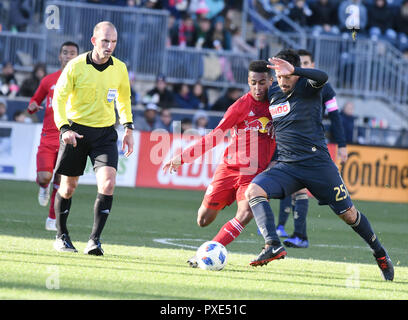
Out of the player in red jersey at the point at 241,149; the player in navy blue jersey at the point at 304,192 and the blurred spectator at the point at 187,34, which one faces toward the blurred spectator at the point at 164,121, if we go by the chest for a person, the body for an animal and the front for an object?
the blurred spectator at the point at 187,34

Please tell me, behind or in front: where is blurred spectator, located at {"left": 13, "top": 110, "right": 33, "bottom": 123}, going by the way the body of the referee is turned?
behind

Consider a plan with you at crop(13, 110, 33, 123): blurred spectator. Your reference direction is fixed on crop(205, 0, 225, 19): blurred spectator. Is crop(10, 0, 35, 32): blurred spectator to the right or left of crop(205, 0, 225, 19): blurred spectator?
left

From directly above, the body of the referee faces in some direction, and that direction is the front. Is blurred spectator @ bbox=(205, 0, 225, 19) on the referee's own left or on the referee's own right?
on the referee's own left

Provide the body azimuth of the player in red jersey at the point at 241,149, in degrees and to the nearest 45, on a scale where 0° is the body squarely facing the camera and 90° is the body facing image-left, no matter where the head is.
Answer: approximately 315°

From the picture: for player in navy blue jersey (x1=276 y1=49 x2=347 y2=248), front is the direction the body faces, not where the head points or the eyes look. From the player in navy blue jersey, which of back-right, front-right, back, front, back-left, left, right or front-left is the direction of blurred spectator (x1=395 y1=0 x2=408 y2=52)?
back-right

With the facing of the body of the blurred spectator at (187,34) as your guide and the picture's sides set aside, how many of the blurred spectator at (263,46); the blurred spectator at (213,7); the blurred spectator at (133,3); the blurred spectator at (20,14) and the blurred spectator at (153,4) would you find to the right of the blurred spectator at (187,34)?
3

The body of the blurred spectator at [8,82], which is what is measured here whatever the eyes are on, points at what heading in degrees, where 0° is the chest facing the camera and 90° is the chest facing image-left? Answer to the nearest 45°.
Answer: approximately 0°

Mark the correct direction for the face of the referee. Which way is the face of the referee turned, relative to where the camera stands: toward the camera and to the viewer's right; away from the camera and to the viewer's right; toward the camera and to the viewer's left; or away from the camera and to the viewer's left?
toward the camera and to the viewer's right

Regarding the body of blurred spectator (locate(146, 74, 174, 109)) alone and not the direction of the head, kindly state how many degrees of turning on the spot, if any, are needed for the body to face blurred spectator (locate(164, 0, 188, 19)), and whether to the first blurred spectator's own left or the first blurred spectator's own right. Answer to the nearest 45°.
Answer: approximately 180°

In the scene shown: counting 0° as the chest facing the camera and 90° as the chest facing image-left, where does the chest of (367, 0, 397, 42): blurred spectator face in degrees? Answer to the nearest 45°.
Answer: approximately 0°
